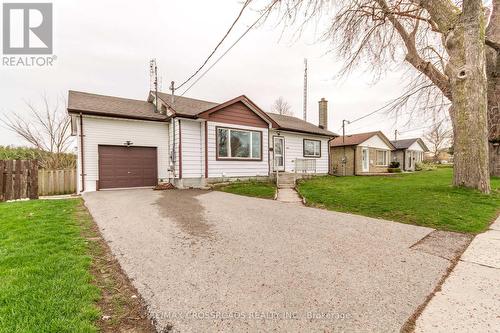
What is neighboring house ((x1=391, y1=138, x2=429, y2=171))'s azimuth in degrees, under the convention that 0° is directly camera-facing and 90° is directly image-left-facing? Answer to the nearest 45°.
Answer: approximately 315°

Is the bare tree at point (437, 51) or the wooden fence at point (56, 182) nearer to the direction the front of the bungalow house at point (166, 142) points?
the bare tree

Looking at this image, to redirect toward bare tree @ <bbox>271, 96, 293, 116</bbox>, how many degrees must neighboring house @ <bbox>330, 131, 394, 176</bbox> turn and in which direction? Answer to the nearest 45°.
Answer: approximately 180°

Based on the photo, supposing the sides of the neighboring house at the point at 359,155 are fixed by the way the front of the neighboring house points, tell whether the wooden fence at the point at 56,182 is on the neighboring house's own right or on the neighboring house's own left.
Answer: on the neighboring house's own right

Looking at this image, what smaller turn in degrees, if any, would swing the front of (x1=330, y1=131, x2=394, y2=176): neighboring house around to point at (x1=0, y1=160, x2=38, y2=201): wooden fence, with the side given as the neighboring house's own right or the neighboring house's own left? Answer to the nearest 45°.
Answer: approximately 90° to the neighboring house's own right

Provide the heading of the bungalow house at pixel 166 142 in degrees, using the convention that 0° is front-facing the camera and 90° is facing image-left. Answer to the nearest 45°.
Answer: approximately 315°

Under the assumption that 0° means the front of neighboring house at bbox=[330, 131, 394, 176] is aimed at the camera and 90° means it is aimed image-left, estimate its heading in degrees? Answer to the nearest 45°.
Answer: approximately 315°

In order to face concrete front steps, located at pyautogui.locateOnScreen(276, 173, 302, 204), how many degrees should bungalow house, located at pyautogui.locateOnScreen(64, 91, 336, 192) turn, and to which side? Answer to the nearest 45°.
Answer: approximately 45° to its left

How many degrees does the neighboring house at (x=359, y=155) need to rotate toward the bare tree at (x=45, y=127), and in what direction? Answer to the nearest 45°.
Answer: approximately 90° to its right

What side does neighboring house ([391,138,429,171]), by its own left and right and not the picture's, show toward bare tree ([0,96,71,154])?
right
